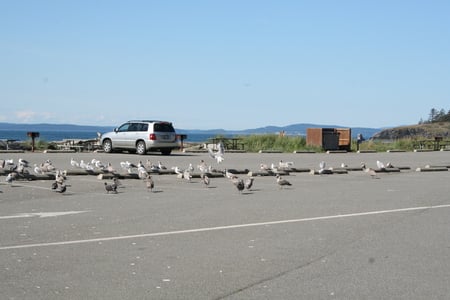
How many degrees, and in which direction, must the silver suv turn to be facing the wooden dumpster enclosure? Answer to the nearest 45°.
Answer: approximately 90° to its right

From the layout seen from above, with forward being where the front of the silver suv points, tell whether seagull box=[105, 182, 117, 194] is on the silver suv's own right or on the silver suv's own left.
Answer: on the silver suv's own left

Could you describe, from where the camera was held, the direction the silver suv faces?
facing away from the viewer and to the left of the viewer

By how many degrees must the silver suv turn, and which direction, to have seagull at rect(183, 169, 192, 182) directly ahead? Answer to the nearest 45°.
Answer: approximately 135° to its left

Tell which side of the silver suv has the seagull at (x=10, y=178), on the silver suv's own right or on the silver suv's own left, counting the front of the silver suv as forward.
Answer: on the silver suv's own left

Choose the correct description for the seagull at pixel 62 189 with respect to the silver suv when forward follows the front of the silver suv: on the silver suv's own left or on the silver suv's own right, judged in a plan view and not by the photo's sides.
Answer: on the silver suv's own left
